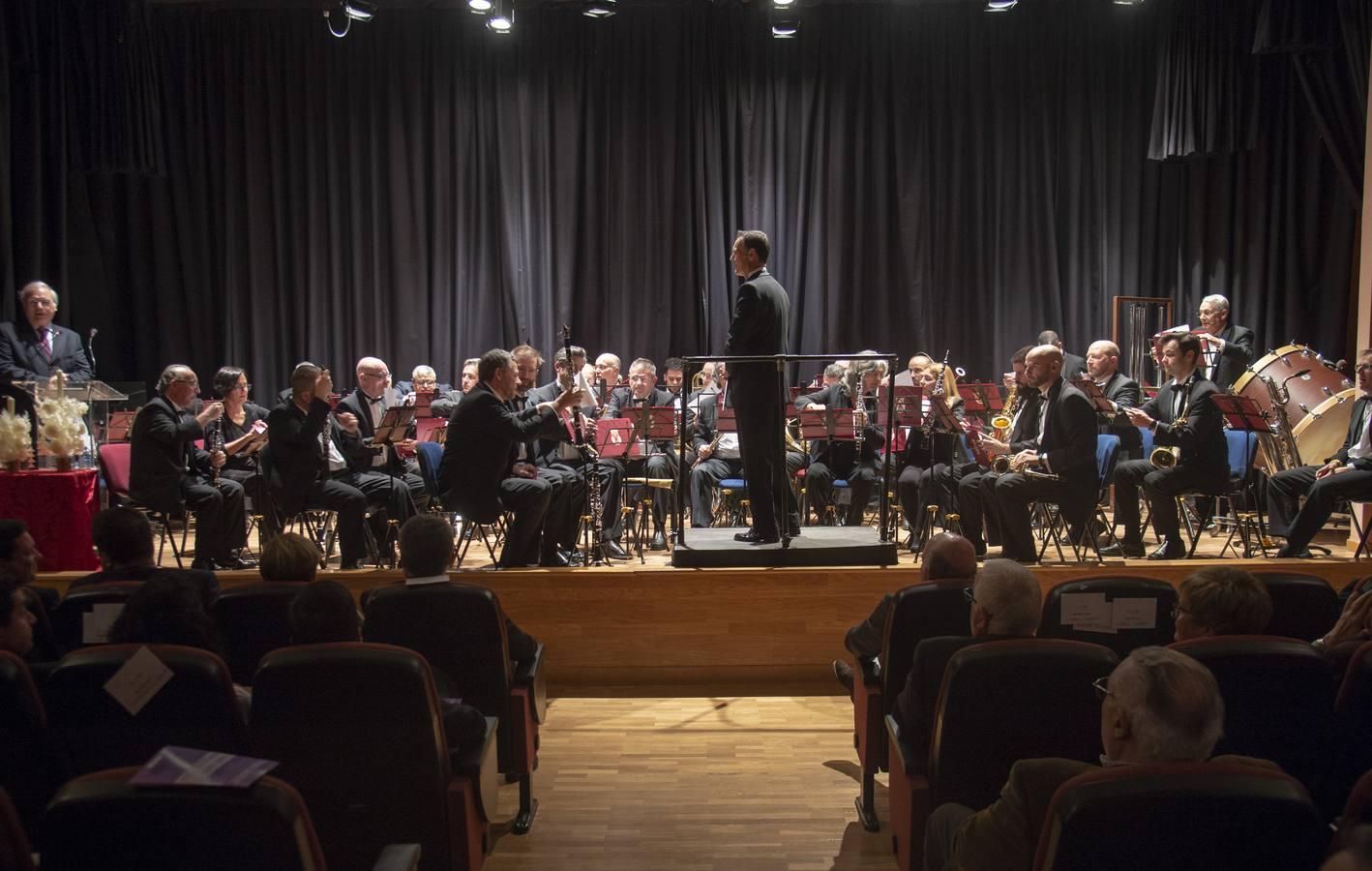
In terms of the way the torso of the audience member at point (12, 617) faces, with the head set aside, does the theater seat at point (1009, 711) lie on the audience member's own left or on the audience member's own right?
on the audience member's own right

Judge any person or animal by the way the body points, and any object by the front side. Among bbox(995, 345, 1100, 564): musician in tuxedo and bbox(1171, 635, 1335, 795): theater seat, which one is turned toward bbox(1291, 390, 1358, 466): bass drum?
the theater seat

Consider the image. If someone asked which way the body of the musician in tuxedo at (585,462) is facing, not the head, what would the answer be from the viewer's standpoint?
to the viewer's right

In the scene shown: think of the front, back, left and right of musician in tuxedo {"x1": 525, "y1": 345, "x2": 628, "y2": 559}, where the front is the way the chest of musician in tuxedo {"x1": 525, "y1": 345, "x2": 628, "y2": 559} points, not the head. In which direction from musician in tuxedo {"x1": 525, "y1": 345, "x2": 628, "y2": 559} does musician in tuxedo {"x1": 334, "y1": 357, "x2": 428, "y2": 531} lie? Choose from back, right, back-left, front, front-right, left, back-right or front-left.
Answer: back

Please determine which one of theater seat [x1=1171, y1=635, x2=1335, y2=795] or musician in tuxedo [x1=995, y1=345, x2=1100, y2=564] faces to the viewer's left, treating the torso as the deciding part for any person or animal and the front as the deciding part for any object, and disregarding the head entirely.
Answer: the musician in tuxedo

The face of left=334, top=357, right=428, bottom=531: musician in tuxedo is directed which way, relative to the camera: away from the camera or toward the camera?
toward the camera

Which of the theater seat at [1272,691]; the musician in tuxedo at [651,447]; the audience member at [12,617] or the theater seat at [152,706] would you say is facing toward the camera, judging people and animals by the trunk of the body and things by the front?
the musician in tuxedo

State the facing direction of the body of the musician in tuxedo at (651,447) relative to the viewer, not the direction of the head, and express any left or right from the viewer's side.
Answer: facing the viewer

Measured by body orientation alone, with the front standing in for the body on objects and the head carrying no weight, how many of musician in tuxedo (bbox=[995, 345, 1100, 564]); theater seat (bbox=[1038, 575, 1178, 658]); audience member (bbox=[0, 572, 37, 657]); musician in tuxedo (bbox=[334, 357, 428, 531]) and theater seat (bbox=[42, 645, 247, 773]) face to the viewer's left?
1

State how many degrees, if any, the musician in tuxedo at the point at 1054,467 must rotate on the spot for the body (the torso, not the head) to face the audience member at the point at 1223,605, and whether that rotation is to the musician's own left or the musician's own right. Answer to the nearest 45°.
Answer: approximately 90° to the musician's own left

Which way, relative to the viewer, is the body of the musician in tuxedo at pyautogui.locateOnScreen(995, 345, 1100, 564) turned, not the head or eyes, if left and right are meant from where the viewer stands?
facing to the left of the viewer

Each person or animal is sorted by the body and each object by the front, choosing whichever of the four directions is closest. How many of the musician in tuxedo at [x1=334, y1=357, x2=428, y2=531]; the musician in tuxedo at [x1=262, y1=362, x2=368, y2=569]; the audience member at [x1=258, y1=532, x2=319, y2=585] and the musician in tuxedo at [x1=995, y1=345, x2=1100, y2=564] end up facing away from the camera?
1

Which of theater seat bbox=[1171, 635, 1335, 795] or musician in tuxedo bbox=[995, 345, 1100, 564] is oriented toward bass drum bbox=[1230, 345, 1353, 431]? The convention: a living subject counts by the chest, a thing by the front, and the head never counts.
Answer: the theater seat

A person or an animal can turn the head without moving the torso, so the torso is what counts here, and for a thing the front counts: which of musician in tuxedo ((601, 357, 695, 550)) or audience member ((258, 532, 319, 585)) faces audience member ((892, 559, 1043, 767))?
the musician in tuxedo

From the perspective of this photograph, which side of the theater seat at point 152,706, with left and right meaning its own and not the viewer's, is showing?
back

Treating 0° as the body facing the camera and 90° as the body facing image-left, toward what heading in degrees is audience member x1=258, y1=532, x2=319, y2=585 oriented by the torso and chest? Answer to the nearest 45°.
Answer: approximately 180°

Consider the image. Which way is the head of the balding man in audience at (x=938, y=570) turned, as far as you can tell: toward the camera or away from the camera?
away from the camera
